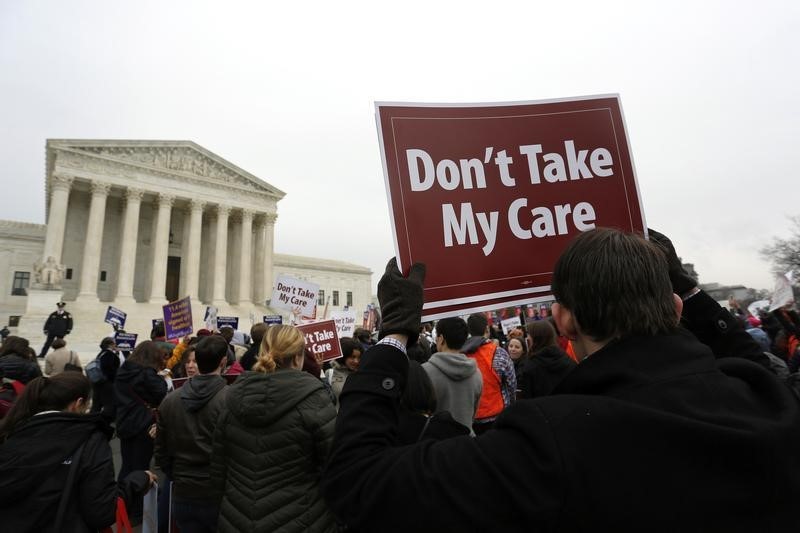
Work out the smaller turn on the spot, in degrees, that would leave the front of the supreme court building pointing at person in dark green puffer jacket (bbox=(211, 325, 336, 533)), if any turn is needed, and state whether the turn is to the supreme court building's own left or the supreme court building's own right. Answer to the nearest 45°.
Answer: approximately 45° to the supreme court building's own right

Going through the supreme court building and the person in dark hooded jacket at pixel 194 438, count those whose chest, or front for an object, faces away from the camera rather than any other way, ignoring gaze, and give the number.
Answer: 1

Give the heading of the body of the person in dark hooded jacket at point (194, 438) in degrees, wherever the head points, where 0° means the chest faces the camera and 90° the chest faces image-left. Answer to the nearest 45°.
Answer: approximately 180°

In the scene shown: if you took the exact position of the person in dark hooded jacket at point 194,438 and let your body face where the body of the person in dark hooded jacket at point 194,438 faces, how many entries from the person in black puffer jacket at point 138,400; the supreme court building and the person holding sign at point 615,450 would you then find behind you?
1

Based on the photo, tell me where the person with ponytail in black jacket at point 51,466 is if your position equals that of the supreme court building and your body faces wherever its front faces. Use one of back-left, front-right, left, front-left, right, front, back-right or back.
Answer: front-right

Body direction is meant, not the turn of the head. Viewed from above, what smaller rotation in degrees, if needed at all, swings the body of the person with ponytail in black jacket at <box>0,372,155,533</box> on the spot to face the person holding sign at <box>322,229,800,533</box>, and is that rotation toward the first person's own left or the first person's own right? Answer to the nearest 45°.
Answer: approximately 135° to the first person's own right

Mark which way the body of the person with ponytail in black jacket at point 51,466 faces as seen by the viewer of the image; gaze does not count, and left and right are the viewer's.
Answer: facing away from the viewer and to the right of the viewer

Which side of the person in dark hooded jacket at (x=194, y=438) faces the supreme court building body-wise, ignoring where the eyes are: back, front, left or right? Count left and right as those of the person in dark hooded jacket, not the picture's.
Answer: front

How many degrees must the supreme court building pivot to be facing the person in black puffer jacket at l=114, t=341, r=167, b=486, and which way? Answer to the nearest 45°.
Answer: approximately 45° to its right

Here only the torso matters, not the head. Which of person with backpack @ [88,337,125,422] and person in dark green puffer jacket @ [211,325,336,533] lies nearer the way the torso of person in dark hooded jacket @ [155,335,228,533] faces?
the person with backpack

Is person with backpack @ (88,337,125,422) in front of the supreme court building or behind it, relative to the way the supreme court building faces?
in front

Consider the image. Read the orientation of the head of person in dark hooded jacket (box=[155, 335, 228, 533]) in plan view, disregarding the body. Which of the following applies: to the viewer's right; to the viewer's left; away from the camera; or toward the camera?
away from the camera

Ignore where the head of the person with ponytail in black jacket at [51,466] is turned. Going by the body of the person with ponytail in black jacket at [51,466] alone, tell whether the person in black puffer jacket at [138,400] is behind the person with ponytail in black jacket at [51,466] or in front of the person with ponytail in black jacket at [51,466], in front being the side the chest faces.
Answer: in front

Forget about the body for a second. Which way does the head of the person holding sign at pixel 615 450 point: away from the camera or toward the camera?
away from the camera

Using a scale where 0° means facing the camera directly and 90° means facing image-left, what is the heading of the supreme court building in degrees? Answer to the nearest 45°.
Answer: approximately 315°

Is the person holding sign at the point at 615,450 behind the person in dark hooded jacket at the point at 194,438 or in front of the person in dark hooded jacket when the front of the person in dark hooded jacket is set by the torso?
behind

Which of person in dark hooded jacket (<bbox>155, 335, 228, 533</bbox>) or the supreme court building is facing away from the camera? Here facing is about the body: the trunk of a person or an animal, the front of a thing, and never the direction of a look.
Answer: the person in dark hooded jacket
